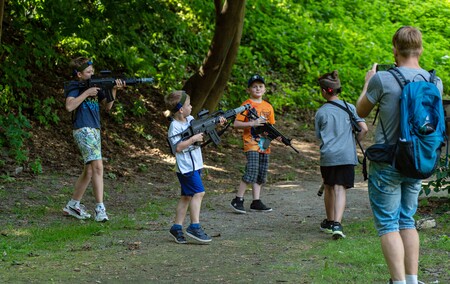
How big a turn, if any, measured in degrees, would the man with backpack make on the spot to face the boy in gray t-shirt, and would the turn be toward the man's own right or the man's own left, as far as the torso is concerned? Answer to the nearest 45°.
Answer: approximately 45° to the man's own right

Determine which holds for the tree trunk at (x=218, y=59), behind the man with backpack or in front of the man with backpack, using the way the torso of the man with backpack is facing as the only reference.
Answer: in front

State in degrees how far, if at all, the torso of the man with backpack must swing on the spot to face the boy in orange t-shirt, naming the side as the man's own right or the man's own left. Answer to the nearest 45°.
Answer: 0° — they already face them

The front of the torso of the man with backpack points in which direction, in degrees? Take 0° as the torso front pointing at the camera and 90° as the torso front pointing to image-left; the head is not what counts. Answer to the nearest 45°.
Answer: approximately 135°
